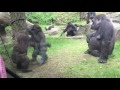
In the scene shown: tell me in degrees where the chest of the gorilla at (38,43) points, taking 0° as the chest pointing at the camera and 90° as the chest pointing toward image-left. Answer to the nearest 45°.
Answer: approximately 45°
